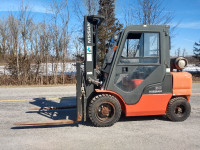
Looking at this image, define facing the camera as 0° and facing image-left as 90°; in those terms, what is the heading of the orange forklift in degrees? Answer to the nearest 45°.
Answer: approximately 90°

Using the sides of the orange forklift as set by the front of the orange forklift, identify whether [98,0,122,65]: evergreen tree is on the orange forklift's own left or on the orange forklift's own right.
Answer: on the orange forklift's own right
